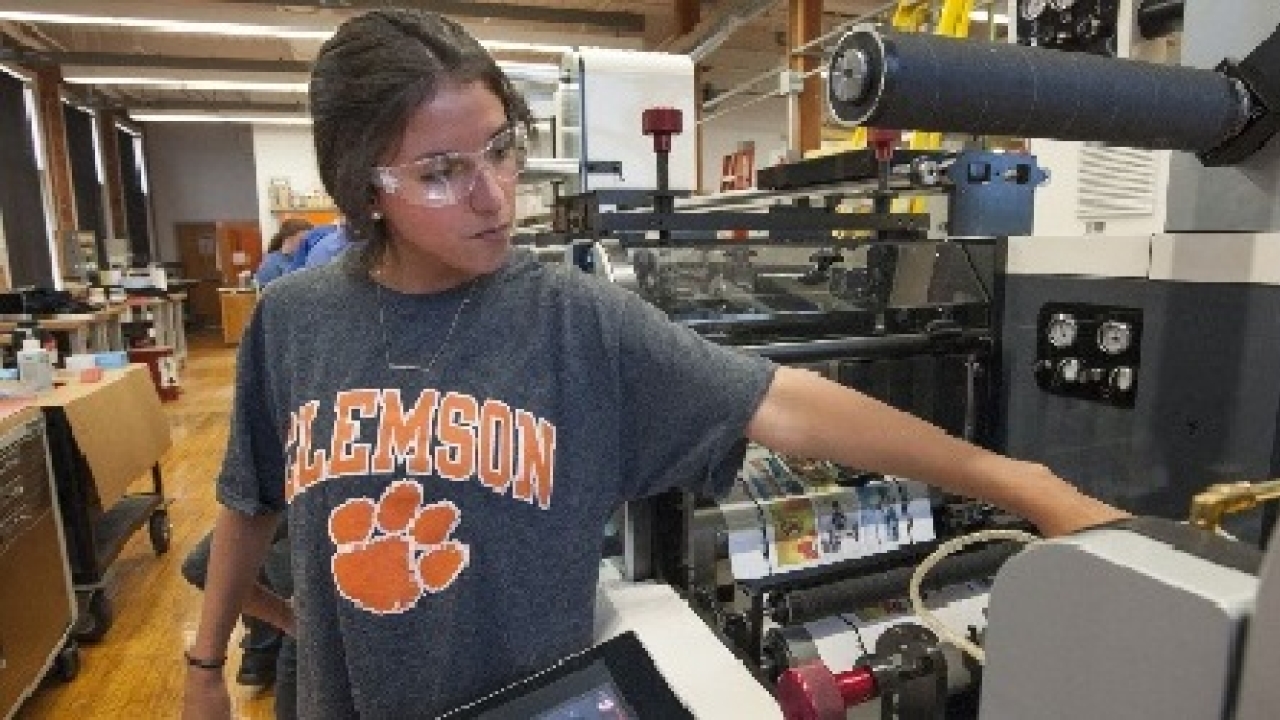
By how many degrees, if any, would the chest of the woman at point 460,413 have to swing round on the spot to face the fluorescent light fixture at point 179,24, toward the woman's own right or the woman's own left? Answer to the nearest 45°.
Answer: approximately 135° to the woman's own right

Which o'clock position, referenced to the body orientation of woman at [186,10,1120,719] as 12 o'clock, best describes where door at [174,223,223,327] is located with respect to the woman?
The door is roughly at 5 o'clock from the woman.

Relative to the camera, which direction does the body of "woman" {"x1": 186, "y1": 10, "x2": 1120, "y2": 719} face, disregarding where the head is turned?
toward the camera

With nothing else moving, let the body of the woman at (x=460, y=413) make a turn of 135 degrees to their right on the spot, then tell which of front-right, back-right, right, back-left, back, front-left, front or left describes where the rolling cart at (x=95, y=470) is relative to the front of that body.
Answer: front

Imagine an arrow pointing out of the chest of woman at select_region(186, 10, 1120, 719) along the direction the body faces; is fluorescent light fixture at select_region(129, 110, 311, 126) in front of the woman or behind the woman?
behind

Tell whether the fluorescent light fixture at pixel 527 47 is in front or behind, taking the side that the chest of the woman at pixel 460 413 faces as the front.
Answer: behind

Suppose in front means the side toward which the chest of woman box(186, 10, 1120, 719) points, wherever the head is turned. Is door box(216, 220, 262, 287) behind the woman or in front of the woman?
behind

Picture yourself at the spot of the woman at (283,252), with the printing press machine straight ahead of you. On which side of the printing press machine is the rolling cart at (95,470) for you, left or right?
right

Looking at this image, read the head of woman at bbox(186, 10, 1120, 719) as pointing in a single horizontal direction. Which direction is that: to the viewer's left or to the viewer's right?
to the viewer's right

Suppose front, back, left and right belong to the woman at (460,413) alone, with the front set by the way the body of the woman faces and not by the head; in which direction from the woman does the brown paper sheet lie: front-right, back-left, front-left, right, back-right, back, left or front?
back-right

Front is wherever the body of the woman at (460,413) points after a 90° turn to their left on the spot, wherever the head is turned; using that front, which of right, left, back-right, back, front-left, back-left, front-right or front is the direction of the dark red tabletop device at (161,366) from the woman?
back-left

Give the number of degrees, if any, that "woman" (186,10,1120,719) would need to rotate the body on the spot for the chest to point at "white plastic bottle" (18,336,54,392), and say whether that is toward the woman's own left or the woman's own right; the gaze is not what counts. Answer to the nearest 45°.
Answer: approximately 135° to the woman's own right

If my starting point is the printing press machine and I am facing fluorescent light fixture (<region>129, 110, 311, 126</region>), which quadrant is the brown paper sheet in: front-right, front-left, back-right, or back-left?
front-left
